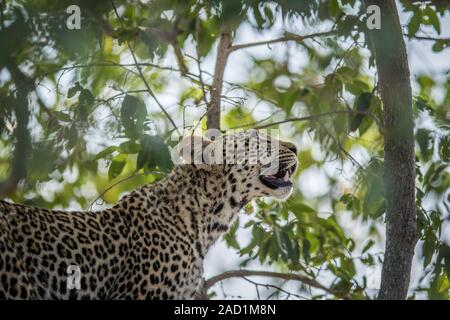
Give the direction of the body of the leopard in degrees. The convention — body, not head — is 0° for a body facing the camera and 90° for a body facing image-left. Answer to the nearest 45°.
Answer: approximately 270°
